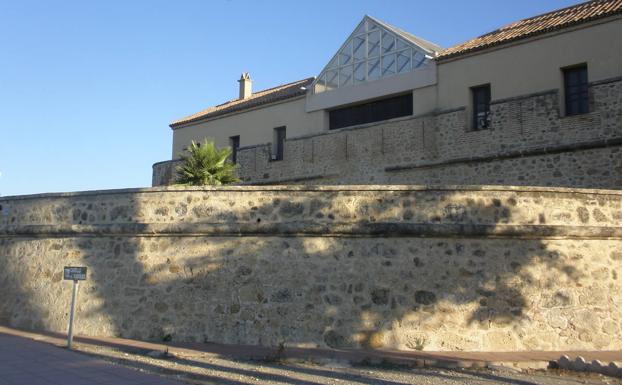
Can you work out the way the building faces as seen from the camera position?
facing the viewer and to the left of the viewer

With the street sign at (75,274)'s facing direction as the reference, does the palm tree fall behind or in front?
behind

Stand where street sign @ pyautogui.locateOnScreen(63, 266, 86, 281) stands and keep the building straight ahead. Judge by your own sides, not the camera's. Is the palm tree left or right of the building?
left

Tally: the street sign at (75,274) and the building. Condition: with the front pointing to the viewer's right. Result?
0

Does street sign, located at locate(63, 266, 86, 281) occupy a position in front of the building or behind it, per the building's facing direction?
in front
